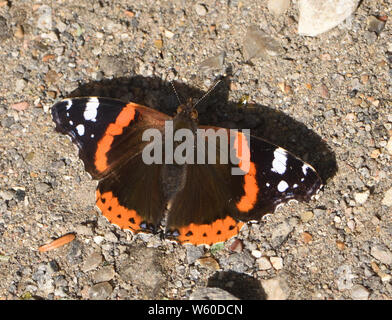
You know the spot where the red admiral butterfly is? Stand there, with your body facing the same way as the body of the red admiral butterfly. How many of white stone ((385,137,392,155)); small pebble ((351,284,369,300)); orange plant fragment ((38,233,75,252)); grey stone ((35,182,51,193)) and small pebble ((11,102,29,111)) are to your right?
2

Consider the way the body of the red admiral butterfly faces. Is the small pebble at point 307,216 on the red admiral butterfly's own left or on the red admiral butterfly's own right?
on the red admiral butterfly's own right

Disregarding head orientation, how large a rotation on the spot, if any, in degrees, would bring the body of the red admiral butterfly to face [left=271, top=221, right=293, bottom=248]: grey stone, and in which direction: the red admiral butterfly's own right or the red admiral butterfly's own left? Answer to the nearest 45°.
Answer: approximately 90° to the red admiral butterfly's own right

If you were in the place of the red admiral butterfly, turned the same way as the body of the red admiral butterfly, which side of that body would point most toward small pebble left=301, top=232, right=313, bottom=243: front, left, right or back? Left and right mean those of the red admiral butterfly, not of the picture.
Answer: right

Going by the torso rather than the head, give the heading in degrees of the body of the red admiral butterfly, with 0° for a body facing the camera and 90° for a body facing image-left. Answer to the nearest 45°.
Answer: approximately 180°

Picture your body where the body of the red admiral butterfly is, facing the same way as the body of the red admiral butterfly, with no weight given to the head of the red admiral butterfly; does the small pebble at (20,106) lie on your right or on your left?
on your left

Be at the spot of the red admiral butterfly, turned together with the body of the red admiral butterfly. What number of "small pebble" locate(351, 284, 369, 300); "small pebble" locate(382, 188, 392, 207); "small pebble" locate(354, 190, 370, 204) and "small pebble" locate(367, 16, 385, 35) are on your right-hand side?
4
